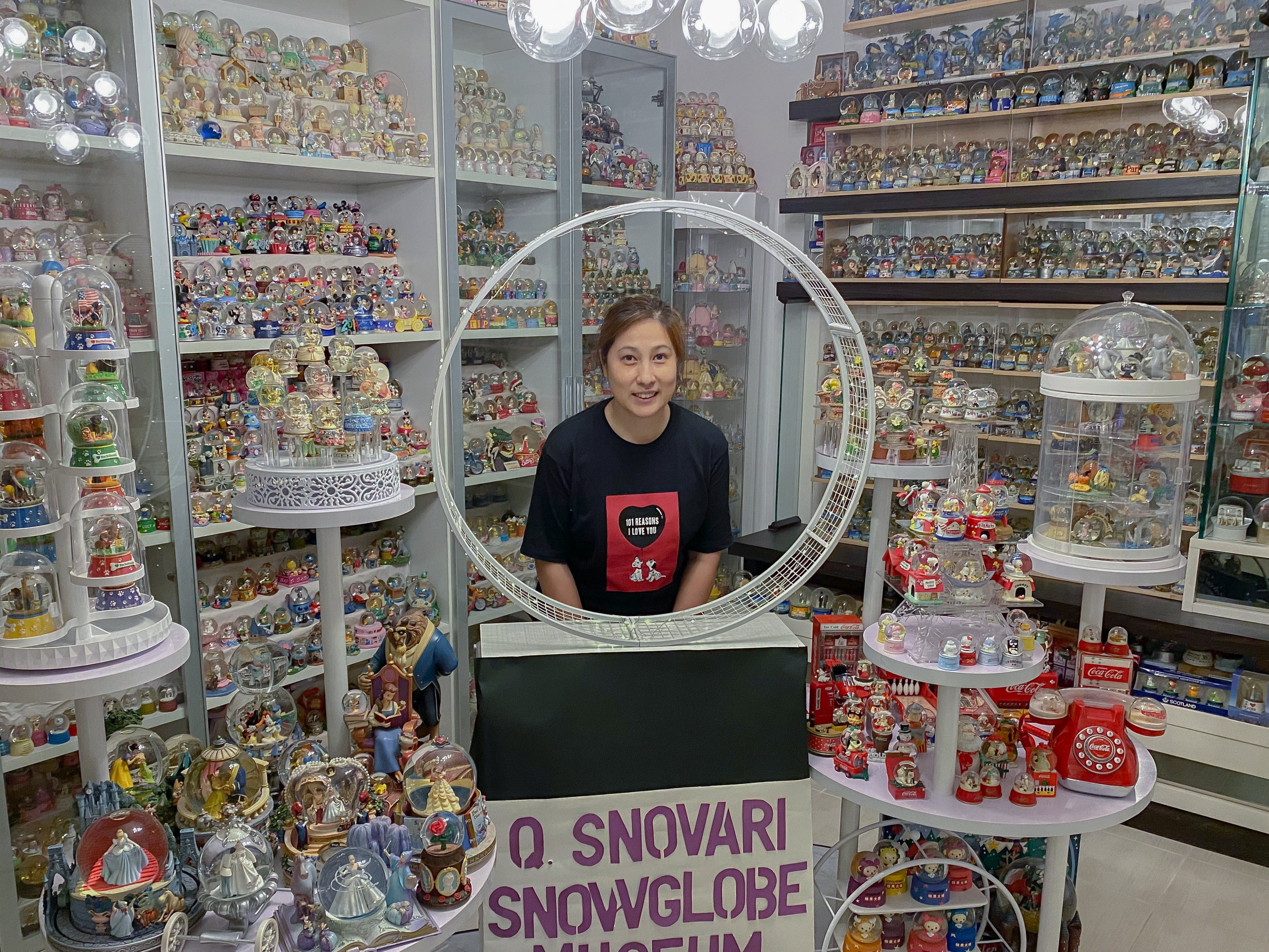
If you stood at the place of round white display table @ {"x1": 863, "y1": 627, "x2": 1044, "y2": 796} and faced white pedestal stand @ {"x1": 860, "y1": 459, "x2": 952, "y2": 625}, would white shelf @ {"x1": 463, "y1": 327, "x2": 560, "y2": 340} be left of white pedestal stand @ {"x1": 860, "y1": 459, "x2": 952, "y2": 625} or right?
left

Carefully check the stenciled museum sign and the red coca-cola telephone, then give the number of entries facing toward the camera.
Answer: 2

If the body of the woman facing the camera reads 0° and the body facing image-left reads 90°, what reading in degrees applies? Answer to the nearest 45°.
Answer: approximately 0°

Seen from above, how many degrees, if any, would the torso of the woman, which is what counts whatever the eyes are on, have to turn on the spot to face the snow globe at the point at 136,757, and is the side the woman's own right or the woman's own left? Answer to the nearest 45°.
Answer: approximately 45° to the woman's own right

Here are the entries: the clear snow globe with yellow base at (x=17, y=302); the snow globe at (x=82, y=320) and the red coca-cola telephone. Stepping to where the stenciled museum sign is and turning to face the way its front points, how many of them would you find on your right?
2

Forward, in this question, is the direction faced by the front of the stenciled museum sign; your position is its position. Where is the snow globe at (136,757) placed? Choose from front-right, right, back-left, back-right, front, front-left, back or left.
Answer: right

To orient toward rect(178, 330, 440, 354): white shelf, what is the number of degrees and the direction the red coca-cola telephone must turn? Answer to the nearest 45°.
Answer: approximately 90° to its right

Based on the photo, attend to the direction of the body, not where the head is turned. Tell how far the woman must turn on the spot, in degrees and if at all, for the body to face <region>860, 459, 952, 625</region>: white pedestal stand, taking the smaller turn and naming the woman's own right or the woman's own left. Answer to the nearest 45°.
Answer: approximately 90° to the woman's own left

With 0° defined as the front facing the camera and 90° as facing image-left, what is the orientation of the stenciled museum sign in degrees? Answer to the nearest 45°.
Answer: approximately 0°
